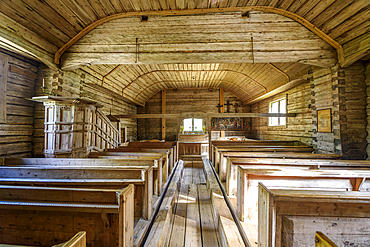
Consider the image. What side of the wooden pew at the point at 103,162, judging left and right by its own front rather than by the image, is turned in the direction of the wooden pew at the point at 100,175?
back

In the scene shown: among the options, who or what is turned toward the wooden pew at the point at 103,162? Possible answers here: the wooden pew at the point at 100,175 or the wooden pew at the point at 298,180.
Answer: the wooden pew at the point at 100,175

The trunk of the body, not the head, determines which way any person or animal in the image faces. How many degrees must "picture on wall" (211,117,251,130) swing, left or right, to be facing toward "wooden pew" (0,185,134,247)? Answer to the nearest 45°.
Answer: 0° — it already faces it

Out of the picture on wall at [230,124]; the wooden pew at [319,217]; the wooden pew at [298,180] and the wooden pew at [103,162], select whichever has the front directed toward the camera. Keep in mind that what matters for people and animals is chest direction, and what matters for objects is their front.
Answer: the picture on wall

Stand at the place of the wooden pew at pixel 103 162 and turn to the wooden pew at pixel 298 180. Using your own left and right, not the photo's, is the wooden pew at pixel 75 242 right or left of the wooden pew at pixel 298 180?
right

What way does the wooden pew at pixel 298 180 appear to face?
away from the camera

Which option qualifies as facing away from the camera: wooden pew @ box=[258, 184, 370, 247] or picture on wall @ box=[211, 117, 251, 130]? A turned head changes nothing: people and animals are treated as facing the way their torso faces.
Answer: the wooden pew

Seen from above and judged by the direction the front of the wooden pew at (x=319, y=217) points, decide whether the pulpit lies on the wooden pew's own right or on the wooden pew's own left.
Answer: on the wooden pew's own left

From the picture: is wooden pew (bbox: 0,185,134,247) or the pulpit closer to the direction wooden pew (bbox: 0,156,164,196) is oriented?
the pulpit

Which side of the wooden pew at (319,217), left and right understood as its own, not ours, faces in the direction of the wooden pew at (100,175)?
left

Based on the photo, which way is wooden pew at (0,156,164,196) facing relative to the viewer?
away from the camera

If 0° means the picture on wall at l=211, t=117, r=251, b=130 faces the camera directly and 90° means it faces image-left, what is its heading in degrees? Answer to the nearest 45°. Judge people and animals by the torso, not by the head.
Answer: approximately 0°

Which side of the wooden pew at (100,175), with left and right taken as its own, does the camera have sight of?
back

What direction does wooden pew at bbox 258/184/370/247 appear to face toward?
away from the camera
